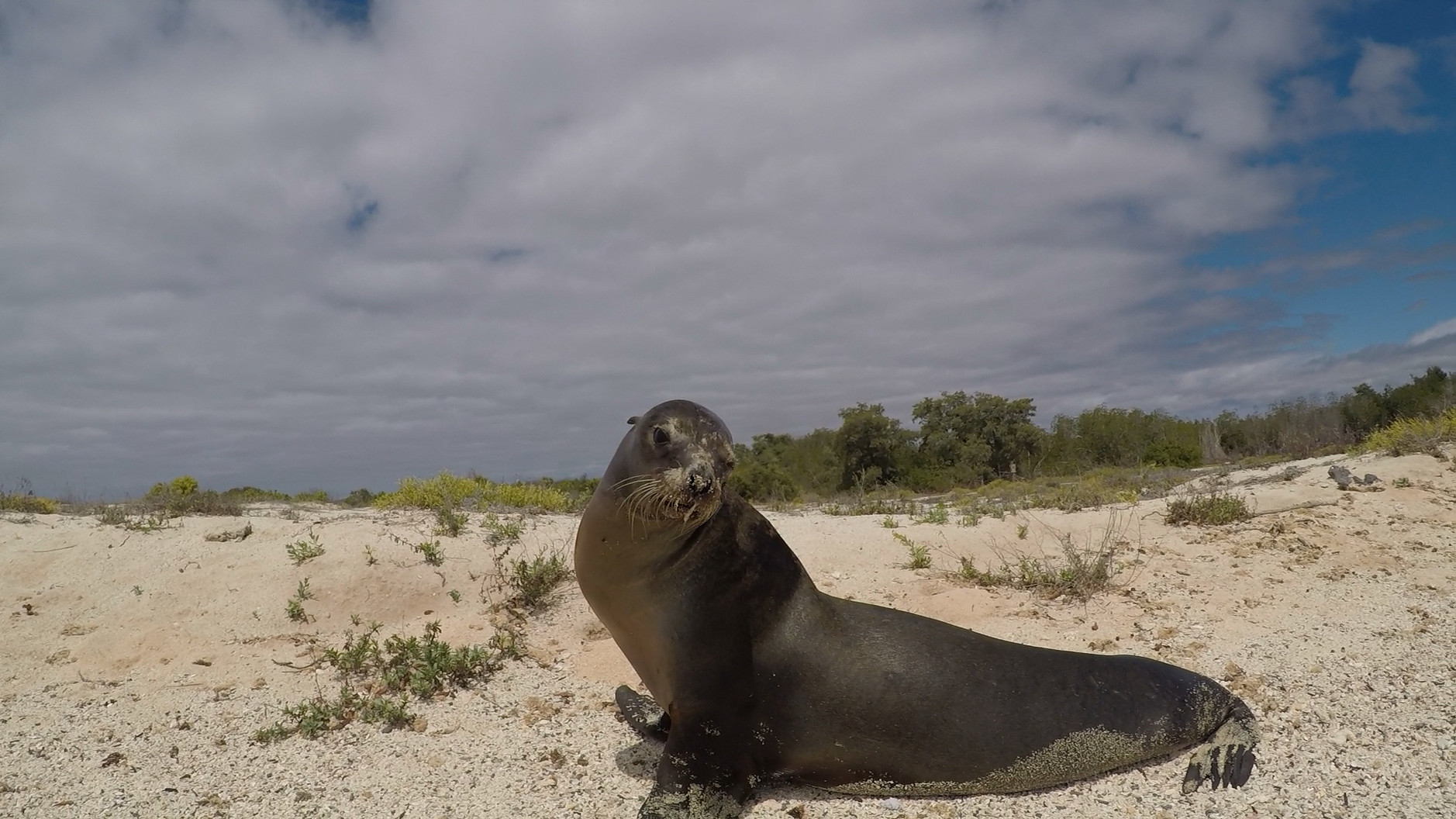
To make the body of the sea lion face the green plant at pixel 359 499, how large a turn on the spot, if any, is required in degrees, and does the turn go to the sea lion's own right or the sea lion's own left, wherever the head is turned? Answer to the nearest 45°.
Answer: approximately 45° to the sea lion's own right

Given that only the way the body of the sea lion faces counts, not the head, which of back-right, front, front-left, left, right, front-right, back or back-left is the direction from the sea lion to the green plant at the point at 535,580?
front-right

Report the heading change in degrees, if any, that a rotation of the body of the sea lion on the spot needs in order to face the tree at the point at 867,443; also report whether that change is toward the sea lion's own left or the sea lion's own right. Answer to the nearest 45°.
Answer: approximately 90° to the sea lion's own right

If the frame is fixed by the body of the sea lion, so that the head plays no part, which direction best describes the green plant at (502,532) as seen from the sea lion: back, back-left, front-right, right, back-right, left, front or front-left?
front-right

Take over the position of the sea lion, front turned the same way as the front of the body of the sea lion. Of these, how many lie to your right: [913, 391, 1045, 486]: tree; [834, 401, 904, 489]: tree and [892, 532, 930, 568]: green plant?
3

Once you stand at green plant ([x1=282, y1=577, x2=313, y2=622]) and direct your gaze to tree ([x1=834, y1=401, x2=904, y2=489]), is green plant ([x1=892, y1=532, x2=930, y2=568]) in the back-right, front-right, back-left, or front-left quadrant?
front-right

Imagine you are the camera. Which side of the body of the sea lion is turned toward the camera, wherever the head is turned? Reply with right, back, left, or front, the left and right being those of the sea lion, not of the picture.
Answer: left

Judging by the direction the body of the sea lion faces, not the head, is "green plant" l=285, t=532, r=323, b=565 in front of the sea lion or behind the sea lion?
in front

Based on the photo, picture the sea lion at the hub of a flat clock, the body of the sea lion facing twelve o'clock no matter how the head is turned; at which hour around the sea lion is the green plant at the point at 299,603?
The green plant is roughly at 1 o'clock from the sea lion.

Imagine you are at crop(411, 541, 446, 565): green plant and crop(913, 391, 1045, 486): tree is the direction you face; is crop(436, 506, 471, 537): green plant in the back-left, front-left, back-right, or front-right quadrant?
front-left

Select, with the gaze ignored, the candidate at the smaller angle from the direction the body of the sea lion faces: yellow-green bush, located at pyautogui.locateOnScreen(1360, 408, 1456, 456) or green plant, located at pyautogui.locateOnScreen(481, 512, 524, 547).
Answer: the green plant

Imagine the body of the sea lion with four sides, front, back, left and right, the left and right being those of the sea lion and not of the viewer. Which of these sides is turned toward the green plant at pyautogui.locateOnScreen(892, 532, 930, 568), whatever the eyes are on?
right
